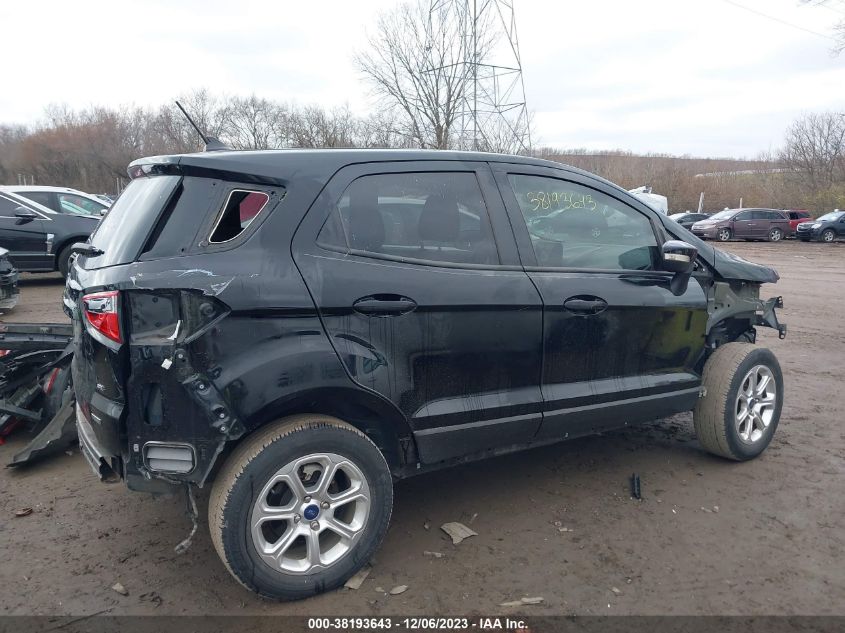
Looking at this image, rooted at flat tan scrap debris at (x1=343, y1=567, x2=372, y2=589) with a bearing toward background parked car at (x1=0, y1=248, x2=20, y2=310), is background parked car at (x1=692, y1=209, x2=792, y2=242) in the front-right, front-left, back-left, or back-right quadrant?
front-right

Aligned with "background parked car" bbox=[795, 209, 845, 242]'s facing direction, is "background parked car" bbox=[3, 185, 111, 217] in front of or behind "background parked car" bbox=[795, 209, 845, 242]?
in front

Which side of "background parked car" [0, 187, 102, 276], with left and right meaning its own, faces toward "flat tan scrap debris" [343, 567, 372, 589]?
right

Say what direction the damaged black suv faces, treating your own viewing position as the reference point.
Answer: facing away from the viewer and to the right of the viewer

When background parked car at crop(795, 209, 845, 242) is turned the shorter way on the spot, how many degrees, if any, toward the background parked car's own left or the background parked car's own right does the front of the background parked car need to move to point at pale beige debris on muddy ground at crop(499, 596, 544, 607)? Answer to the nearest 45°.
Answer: approximately 45° to the background parked car's own left

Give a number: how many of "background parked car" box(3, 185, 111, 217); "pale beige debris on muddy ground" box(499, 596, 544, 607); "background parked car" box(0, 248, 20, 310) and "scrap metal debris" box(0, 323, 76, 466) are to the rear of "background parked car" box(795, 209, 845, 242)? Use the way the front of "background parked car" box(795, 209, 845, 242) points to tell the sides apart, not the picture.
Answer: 0

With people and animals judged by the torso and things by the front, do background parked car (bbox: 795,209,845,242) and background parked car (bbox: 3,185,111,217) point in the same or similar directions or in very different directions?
very different directions

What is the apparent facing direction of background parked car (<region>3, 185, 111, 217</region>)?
to the viewer's right

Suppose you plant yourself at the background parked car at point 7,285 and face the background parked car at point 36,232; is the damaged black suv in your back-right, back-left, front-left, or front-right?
back-right

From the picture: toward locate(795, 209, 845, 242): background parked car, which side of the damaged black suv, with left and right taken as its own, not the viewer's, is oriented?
front

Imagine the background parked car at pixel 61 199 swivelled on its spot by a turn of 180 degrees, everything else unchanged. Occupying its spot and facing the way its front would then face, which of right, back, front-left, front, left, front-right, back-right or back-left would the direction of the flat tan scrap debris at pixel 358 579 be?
left

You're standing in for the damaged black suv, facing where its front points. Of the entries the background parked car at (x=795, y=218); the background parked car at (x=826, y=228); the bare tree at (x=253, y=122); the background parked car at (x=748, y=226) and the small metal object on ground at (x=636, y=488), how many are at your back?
0

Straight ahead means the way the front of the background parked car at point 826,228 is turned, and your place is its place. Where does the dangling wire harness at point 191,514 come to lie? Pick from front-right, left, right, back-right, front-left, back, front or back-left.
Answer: front-left

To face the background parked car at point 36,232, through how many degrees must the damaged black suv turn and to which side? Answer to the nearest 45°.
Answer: approximately 90° to its left

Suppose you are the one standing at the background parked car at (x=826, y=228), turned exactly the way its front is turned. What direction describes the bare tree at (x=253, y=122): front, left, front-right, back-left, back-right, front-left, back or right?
front-right

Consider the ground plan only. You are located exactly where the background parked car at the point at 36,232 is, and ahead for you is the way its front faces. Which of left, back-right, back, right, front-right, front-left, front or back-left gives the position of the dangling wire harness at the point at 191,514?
right

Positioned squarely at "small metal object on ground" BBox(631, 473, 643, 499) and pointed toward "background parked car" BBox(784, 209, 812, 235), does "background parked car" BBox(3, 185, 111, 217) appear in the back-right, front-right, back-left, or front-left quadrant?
front-left
